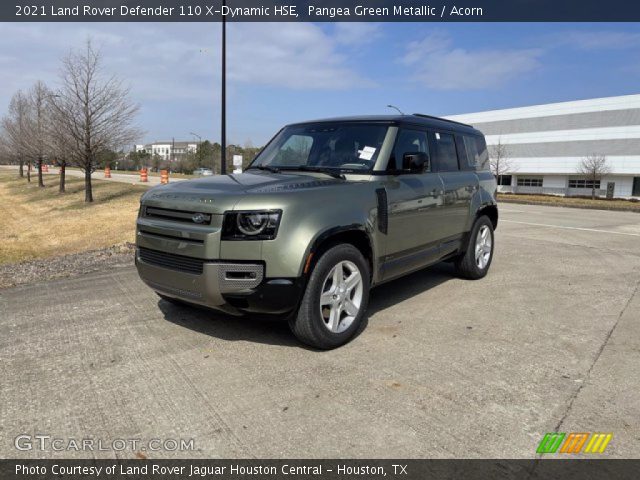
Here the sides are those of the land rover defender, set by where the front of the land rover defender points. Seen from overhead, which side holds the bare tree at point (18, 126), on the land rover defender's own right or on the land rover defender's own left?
on the land rover defender's own right

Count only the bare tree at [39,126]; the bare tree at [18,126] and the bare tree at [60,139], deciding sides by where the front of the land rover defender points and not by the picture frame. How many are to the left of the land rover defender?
0

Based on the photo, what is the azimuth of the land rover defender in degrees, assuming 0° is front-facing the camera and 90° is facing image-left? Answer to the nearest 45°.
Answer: approximately 45°

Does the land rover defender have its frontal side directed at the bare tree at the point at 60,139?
no

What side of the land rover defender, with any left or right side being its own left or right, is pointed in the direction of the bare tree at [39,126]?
right
